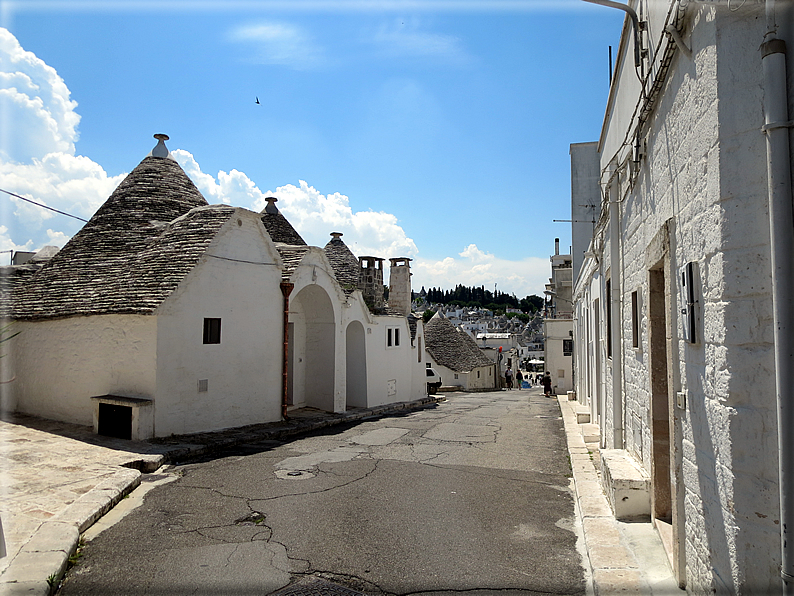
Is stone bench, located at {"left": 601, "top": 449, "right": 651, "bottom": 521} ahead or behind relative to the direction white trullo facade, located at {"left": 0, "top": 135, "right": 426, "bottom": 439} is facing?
ahead

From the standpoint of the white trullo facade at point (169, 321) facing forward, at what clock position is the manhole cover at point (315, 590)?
The manhole cover is roughly at 1 o'clock from the white trullo facade.

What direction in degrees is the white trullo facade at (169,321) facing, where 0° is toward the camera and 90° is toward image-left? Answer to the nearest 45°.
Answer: approximately 315°
